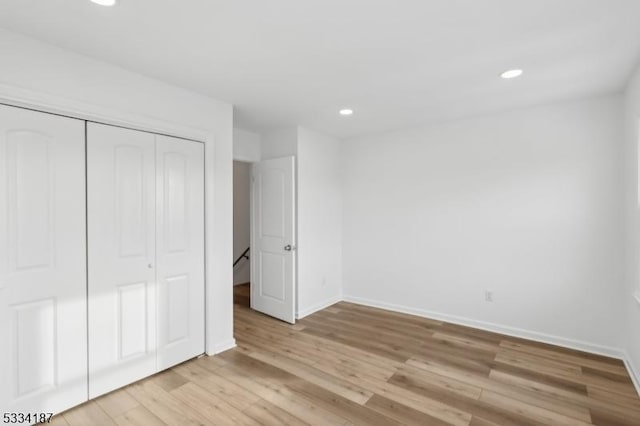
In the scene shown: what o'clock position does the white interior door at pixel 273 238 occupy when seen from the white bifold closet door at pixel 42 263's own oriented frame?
The white interior door is roughly at 10 o'clock from the white bifold closet door.

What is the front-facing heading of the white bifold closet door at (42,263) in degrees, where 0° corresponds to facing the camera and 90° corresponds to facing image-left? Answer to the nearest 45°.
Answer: approximately 315°

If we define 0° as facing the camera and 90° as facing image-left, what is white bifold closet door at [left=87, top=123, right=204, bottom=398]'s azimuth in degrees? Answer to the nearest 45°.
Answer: approximately 315°

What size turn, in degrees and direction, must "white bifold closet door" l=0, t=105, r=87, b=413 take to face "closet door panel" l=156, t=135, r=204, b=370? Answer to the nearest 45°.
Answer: approximately 45° to its left

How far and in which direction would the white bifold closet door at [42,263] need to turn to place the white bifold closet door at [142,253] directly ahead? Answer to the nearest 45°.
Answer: approximately 45° to its left

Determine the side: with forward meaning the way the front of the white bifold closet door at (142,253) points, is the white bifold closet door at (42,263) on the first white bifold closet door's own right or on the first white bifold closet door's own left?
on the first white bifold closet door's own right

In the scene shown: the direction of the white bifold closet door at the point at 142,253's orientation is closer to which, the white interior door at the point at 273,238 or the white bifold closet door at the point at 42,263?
the white interior door
